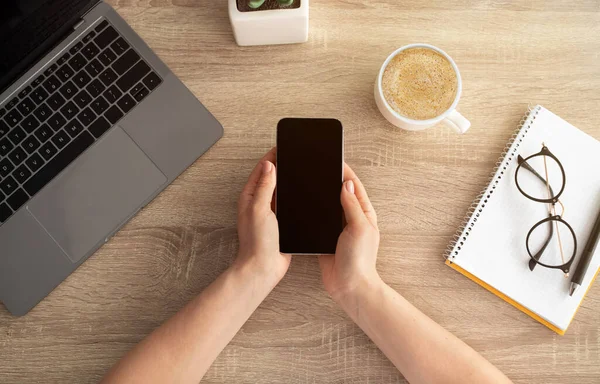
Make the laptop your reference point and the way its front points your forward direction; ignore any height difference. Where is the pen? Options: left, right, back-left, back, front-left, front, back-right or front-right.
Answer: front

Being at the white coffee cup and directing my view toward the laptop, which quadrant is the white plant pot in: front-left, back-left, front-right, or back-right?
front-right

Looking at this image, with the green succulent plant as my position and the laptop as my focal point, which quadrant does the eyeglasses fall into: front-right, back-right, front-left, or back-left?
back-left

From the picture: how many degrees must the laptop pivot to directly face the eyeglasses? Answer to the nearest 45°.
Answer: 0° — it already faces it

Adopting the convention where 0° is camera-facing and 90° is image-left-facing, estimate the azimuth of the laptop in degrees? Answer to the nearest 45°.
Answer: approximately 315°
